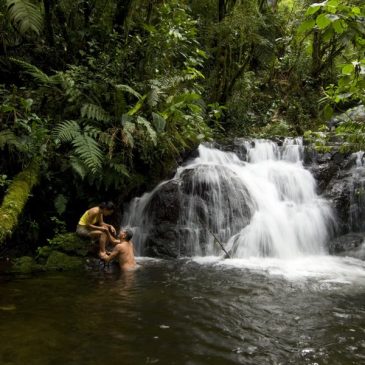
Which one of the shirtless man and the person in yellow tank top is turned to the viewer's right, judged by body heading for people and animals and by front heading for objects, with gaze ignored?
the person in yellow tank top

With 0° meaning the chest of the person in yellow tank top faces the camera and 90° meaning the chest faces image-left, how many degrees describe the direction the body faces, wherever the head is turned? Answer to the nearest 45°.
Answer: approximately 270°

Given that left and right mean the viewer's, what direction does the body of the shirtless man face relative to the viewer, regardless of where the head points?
facing away from the viewer and to the left of the viewer

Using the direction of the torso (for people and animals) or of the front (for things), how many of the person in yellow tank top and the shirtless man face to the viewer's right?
1

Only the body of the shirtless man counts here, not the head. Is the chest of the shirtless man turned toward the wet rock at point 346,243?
no

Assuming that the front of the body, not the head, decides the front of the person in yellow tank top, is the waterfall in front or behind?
in front

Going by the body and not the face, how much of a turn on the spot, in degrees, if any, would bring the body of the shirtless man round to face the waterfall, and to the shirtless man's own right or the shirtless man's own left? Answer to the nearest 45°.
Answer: approximately 90° to the shirtless man's own right

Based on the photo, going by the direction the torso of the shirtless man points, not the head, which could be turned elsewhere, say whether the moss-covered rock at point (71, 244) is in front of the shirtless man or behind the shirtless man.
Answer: in front

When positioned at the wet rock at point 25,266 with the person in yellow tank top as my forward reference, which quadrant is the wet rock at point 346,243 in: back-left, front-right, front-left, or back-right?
front-right

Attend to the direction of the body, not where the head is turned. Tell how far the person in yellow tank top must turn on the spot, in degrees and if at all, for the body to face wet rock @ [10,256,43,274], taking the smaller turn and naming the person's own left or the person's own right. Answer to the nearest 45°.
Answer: approximately 135° to the person's own right

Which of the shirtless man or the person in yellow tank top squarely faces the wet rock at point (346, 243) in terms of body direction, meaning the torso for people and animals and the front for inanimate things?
the person in yellow tank top

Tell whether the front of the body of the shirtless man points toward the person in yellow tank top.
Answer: yes

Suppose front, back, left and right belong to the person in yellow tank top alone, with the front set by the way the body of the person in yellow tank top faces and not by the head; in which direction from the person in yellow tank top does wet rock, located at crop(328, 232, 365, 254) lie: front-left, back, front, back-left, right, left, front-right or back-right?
front
